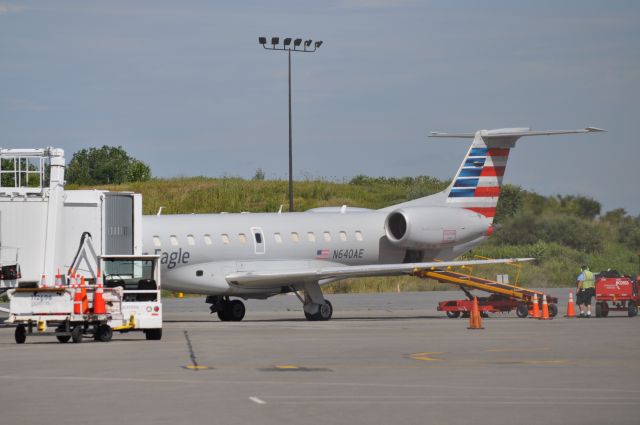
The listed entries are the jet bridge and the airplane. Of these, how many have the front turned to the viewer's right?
1

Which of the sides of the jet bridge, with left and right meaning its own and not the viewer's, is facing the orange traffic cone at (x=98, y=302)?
right

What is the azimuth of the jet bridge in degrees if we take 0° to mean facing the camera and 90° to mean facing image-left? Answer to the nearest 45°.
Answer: approximately 270°

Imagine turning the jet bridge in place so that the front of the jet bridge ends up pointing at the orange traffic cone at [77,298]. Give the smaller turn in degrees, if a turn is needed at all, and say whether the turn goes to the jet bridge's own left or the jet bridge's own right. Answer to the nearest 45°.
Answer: approximately 90° to the jet bridge's own right

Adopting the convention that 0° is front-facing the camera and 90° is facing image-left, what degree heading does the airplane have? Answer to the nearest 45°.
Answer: approximately 45°

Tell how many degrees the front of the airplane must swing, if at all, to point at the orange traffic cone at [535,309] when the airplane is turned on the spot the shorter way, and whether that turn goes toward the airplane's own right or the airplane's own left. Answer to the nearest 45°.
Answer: approximately 135° to the airplane's own left

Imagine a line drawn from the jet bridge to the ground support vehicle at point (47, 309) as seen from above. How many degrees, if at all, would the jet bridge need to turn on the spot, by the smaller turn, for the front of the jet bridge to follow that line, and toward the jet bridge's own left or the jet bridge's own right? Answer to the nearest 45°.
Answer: approximately 90° to the jet bridge's own right
